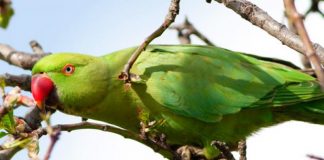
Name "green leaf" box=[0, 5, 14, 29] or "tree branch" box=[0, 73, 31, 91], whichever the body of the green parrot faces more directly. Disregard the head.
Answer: the tree branch

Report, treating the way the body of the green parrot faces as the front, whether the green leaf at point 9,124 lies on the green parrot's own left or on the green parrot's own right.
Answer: on the green parrot's own left

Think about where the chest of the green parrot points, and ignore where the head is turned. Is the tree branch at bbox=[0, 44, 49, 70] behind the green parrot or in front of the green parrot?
in front

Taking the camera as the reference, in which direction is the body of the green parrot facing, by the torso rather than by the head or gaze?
to the viewer's left

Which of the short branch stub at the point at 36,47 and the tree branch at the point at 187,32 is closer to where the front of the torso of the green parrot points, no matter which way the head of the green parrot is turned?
the short branch stub

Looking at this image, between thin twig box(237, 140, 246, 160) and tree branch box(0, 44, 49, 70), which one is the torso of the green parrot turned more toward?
the tree branch
